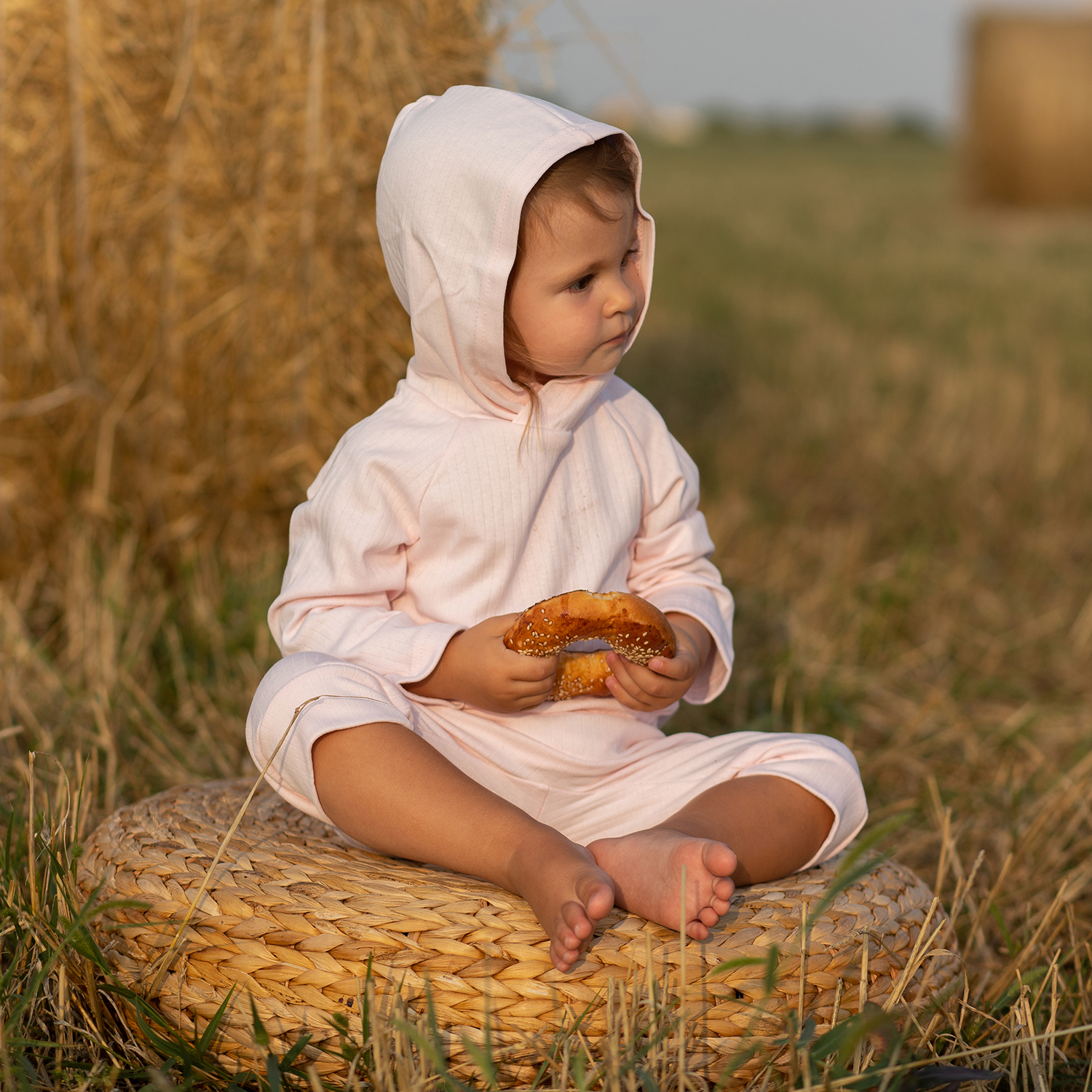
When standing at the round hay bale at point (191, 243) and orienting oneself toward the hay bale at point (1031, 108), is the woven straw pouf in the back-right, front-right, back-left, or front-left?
back-right

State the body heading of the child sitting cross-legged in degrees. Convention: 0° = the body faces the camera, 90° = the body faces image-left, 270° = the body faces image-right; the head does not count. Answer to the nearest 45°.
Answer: approximately 315°

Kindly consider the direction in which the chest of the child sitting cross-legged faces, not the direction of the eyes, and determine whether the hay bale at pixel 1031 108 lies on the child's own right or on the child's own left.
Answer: on the child's own left

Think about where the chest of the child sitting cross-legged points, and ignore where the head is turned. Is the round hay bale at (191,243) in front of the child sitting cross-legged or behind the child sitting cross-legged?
behind
